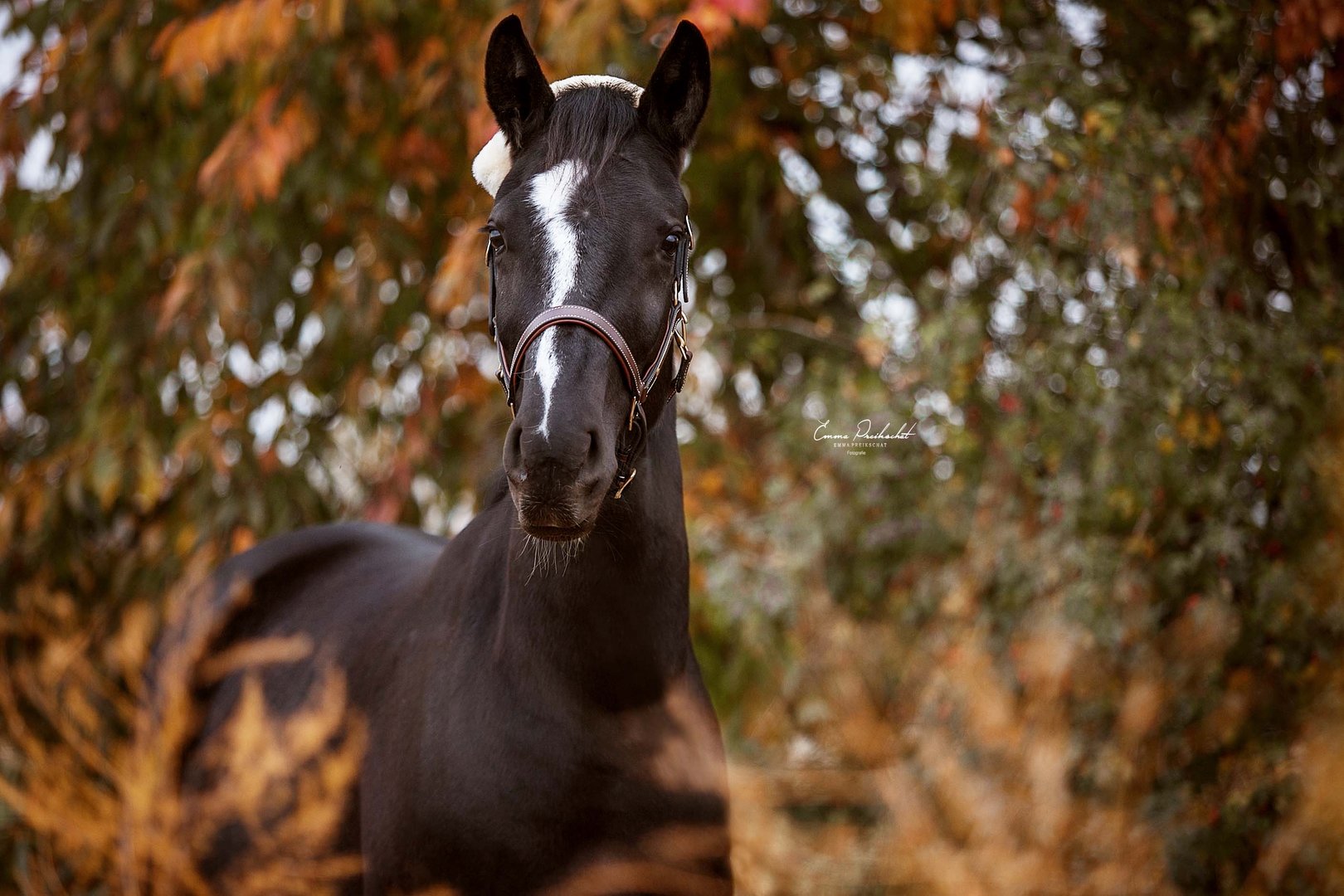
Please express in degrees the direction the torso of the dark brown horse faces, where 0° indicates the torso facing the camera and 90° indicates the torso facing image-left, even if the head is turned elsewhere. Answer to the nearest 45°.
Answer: approximately 315°
